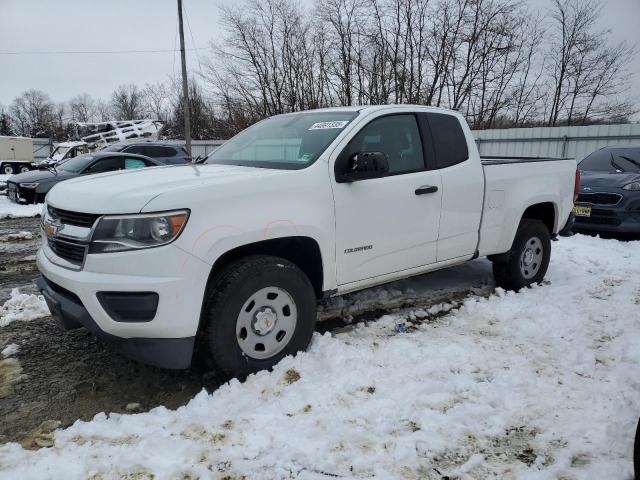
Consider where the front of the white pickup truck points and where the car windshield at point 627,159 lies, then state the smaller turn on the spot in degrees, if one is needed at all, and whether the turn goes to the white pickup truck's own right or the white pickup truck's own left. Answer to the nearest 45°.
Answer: approximately 180°

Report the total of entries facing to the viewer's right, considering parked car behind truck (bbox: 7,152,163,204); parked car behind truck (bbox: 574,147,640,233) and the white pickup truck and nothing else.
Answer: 0

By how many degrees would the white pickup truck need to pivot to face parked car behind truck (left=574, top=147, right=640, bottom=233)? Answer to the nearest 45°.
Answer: approximately 180°

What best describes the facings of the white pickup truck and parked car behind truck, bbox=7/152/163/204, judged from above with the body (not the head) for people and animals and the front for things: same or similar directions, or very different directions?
same or similar directions

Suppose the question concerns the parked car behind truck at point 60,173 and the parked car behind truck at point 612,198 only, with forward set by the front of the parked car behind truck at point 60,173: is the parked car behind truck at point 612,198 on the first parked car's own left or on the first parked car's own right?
on the first parked car's own left

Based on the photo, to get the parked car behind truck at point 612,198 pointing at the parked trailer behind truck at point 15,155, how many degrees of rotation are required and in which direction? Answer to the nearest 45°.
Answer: approximately 45° to its right

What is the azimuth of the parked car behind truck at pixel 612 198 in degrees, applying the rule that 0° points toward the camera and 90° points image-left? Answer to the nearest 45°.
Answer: approximately 45°

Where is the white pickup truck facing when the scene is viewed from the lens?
facing the viewer and to the left of the viewer

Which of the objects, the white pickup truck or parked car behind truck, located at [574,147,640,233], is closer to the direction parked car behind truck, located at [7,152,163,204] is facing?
the white pickup truck
